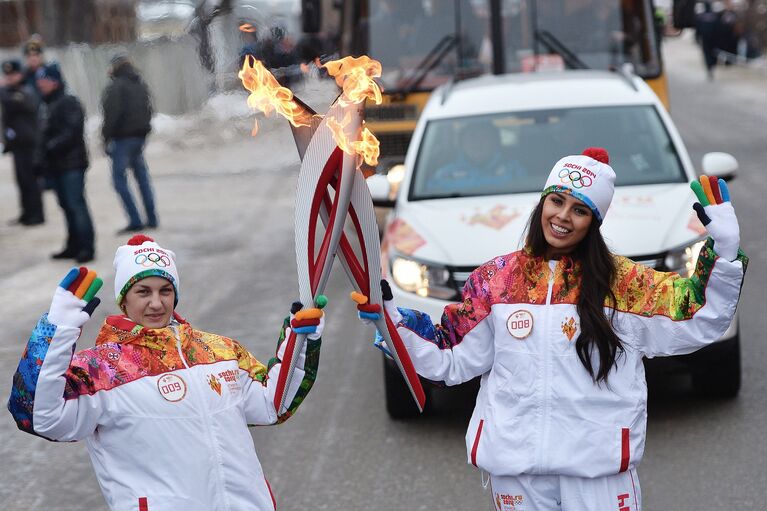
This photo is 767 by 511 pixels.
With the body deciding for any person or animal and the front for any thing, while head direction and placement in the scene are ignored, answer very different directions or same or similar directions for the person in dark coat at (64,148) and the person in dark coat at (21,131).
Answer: same or similar directions

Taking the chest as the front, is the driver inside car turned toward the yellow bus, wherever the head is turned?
no

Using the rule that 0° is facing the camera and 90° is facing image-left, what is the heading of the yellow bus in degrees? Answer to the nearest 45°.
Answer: approximately 0°

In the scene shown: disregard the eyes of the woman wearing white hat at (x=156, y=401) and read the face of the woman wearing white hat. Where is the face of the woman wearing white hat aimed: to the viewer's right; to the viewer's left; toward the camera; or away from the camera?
toward the camera

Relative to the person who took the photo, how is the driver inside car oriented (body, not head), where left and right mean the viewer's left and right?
facing the viewer

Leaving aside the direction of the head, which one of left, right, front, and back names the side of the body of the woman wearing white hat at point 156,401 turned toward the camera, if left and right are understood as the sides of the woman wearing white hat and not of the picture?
front

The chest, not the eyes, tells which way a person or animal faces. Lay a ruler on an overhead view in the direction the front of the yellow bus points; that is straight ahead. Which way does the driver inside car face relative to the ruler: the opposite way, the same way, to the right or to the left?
the same way

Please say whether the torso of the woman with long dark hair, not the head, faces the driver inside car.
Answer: no

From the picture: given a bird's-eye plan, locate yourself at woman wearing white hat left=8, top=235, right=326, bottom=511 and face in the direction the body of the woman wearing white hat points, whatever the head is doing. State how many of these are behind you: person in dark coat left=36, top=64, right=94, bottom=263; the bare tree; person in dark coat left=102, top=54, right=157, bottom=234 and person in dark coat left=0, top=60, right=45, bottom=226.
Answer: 4

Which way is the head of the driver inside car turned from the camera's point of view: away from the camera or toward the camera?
toward the camera

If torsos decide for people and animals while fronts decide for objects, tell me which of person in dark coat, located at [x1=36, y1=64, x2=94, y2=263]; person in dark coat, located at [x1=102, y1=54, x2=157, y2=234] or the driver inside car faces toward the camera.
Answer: the driver inside car

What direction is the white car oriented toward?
toward the camera
